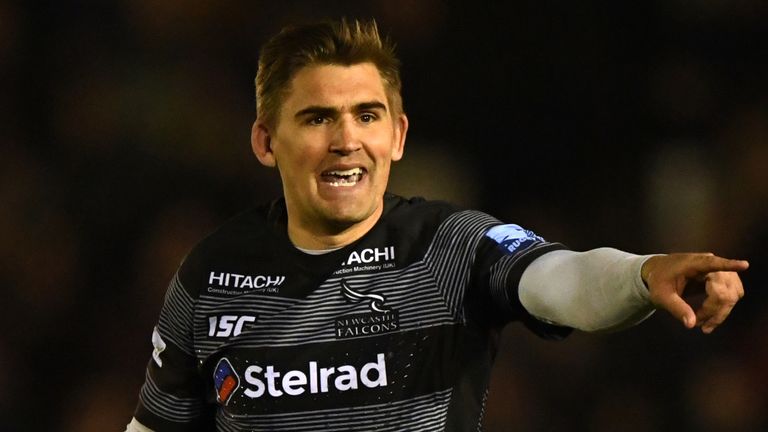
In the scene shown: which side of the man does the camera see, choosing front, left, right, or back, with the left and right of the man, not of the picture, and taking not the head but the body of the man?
front

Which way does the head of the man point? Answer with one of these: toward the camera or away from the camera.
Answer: toward the camera
